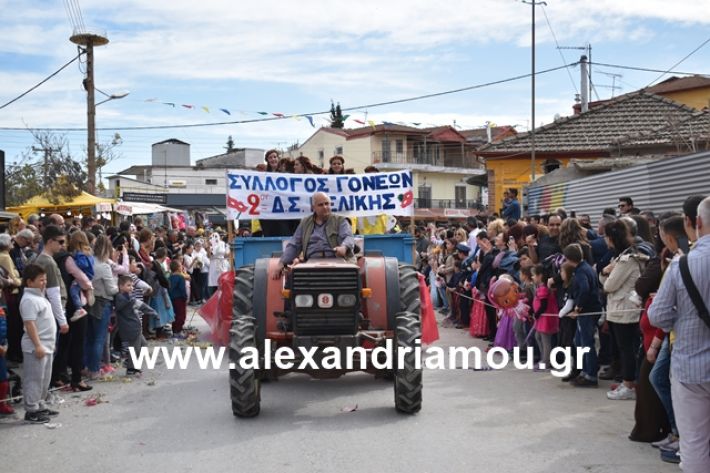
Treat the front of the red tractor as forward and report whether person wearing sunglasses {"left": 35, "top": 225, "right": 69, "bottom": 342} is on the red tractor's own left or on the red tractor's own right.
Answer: on the red tractor's own right

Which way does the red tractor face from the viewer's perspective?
toward the camera

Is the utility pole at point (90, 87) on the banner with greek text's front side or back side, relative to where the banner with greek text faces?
on the back side

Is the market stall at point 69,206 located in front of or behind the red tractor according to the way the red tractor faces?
behind

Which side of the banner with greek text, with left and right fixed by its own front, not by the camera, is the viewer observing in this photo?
front

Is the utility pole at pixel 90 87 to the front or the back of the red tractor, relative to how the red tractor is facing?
to the back

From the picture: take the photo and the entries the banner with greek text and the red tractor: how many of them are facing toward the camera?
2

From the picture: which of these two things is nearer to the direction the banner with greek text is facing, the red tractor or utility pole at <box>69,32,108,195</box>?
the red tractor

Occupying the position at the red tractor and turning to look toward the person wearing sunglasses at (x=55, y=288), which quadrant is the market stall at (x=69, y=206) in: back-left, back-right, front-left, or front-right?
front-right

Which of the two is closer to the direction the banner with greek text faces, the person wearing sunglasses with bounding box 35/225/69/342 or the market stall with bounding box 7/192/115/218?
the person wearing sunglasses

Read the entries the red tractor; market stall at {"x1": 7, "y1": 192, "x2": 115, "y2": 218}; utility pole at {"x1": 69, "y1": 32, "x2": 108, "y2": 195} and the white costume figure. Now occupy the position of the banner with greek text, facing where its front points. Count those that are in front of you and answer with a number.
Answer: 1

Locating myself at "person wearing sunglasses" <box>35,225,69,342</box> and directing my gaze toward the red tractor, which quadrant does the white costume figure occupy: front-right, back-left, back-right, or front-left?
back-left
